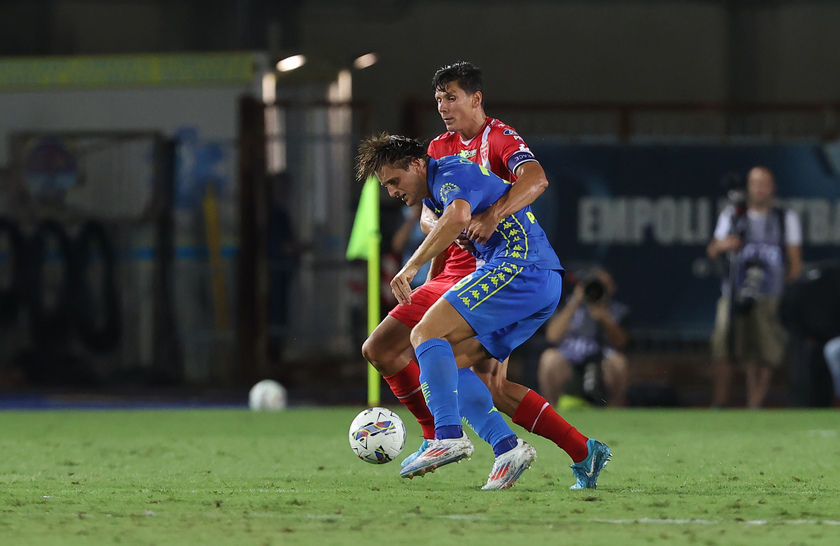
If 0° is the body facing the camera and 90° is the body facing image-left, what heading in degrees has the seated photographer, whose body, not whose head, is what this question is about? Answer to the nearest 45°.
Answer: approximately 0°

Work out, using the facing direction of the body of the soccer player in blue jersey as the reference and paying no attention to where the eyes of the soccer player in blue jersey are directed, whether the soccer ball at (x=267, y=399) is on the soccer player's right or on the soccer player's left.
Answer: on the soccer player's right

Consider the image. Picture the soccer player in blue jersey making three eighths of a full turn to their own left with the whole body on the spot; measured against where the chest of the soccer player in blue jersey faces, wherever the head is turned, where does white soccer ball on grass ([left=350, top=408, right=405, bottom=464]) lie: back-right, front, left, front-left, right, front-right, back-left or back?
back

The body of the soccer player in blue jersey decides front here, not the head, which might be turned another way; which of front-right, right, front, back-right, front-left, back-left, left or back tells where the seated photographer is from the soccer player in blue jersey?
right

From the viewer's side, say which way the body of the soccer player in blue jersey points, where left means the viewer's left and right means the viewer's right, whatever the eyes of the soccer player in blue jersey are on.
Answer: facing to the left of the viewer

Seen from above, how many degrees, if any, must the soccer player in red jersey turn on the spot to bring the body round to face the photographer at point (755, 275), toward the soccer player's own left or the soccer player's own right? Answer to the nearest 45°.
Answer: approximately 135° to the soccer player's own right

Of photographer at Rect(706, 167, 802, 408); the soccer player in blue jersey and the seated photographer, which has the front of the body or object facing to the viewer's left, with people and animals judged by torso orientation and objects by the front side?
the soccer player in blue jersey

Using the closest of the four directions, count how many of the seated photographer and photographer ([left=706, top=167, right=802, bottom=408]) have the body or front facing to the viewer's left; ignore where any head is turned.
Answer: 0

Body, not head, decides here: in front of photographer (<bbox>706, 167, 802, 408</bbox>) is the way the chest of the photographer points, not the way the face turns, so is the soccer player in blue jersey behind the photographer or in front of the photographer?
in front
